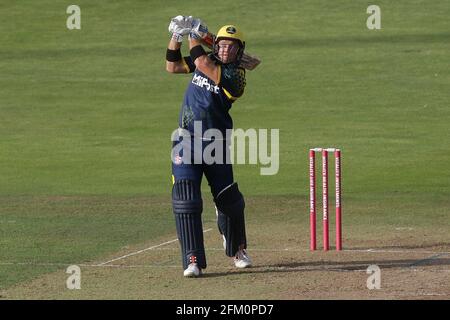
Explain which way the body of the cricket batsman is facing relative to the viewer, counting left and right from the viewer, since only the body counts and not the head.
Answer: facing the viewer
